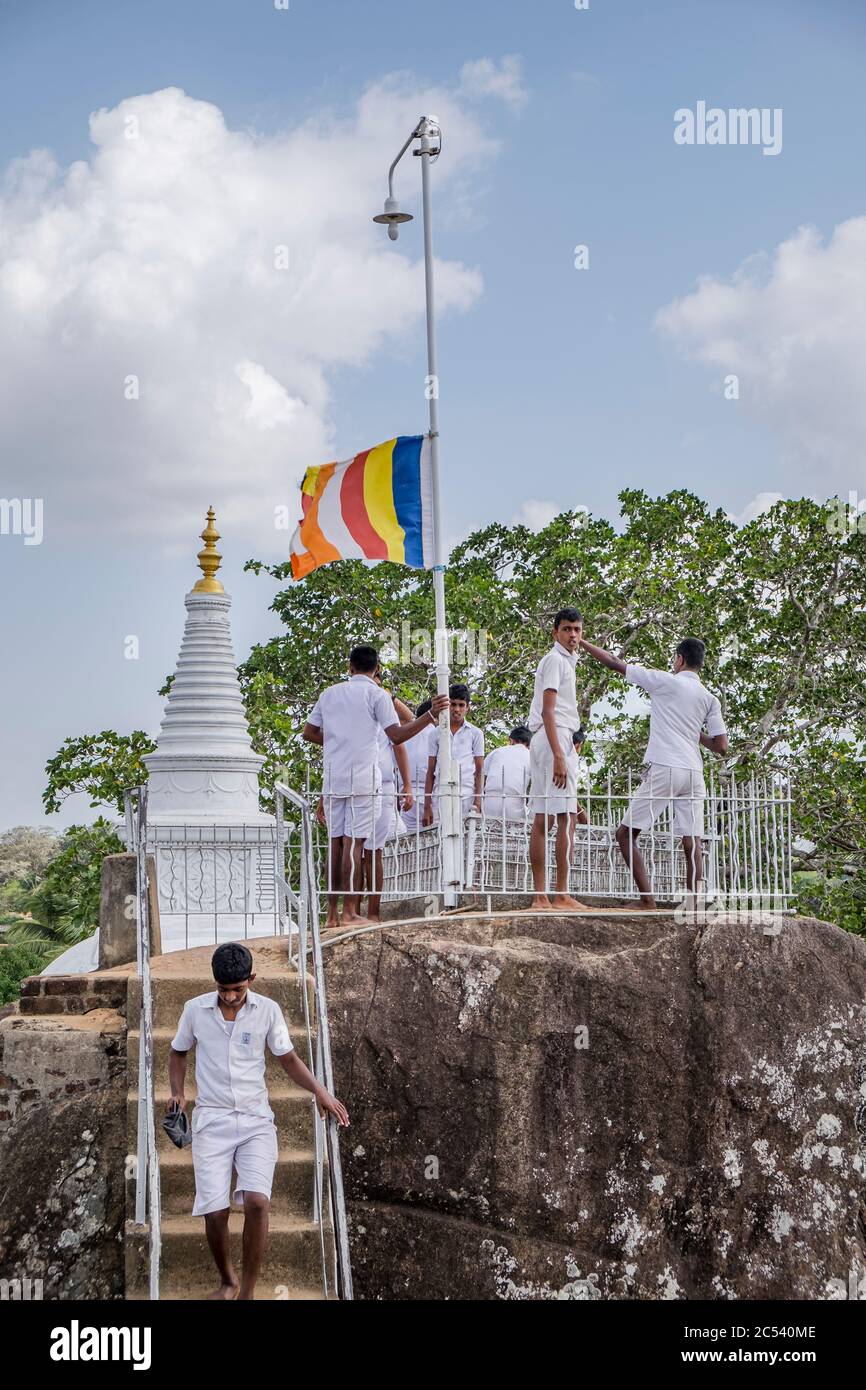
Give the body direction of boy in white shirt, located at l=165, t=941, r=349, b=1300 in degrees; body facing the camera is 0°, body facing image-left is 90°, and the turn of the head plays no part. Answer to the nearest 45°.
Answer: approximately 0°

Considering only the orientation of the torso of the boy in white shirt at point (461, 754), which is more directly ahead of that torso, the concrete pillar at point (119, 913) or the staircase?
the staircase

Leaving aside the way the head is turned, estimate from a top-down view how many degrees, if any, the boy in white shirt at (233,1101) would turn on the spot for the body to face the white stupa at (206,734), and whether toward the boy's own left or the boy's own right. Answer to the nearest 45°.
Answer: approximately 180°

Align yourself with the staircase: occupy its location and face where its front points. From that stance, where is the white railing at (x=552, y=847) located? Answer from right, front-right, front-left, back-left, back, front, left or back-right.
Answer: back-left

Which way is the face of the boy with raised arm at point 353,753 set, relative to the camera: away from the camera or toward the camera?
away from the camera

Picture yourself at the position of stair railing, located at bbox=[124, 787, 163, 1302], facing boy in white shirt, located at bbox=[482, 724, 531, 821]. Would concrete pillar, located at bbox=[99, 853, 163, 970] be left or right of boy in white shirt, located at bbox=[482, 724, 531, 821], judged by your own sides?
left
